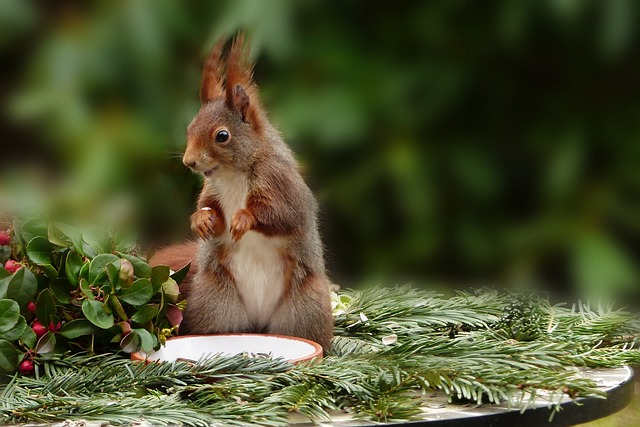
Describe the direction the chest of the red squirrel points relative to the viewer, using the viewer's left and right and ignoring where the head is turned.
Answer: facing the viewer and to the left of the viewer
